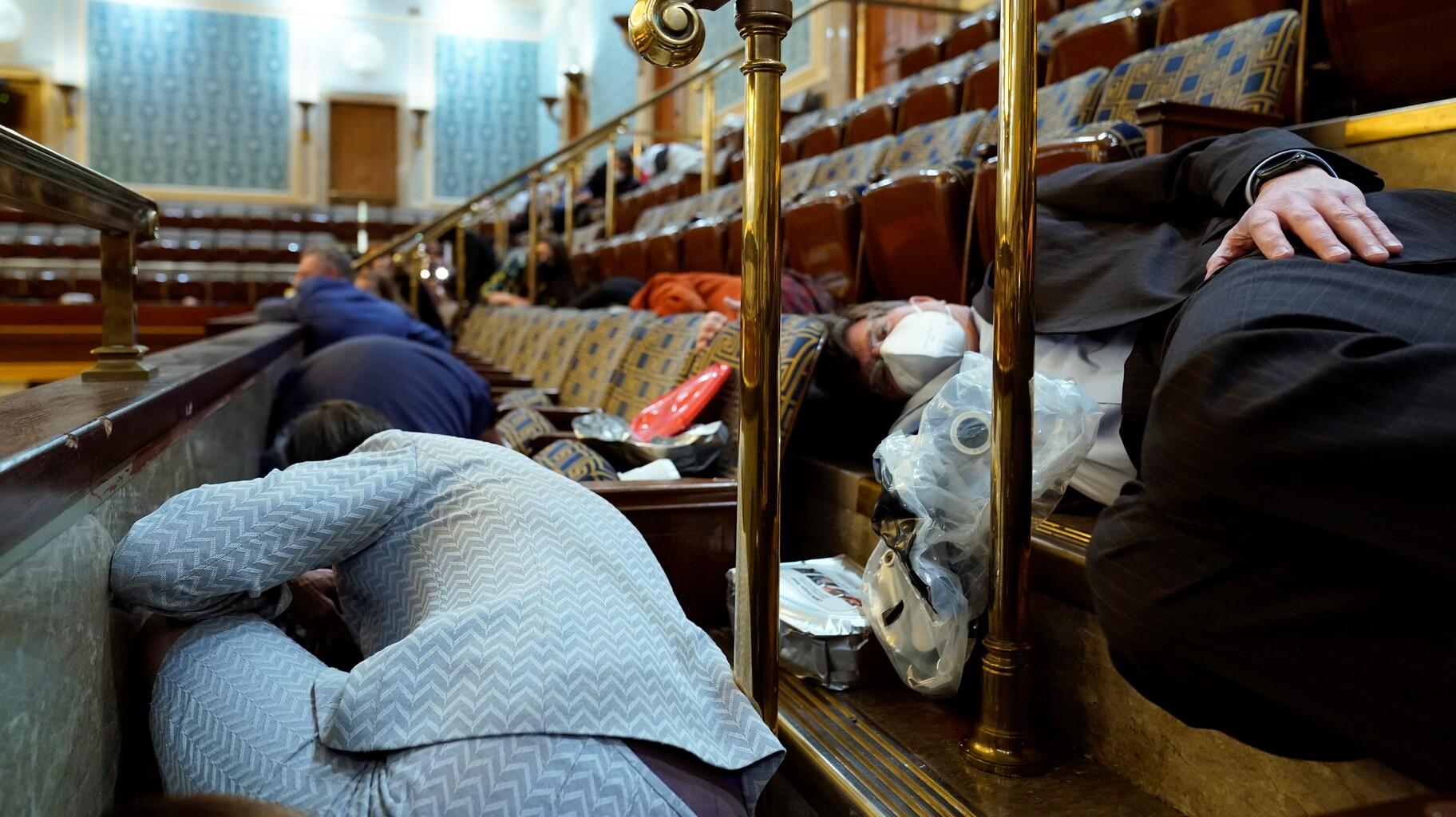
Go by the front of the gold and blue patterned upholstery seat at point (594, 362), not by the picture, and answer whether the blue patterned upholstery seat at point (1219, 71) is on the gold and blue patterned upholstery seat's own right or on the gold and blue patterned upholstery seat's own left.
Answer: on the gold and blue patterned upholstery seat's own left

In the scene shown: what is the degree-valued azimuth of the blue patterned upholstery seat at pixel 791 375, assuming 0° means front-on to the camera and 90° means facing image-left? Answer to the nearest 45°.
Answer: approximately 45°

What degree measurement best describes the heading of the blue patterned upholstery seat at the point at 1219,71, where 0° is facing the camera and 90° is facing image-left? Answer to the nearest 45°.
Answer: approximately 45°

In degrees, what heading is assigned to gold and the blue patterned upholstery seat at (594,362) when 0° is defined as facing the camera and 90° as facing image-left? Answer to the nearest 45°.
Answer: approximately 45°
